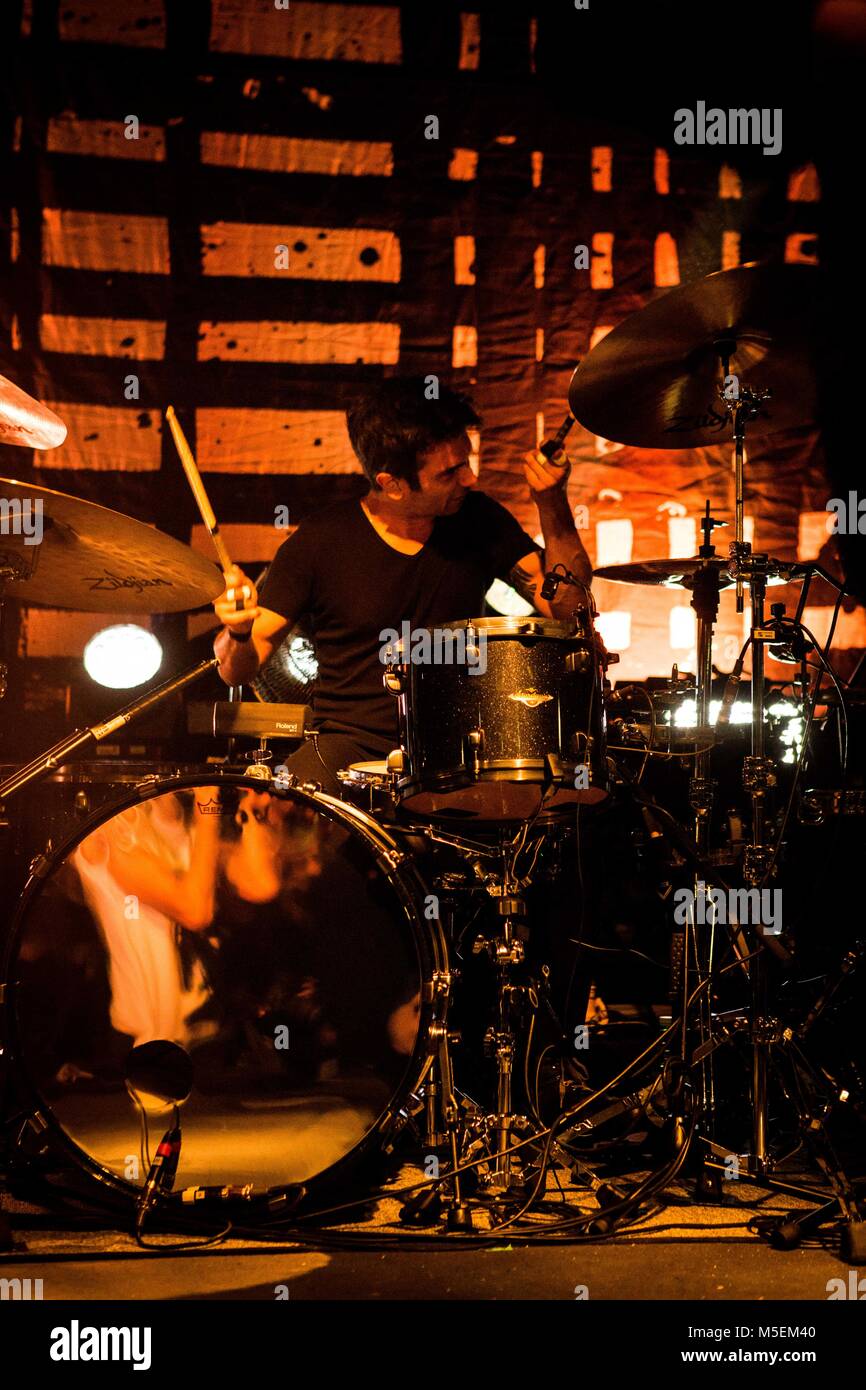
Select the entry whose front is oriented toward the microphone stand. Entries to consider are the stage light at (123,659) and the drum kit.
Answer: the stage light

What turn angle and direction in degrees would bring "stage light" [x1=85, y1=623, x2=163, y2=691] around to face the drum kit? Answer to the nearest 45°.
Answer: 0° — it already faces it

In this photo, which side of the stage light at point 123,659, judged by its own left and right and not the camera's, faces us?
front

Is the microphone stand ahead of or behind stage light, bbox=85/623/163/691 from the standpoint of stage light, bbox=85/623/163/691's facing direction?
ahead

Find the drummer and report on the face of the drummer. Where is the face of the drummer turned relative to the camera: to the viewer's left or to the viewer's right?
to the viewer's right

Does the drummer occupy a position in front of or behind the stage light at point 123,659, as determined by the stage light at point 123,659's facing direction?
in front

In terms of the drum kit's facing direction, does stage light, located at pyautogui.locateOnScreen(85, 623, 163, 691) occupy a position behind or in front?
behind

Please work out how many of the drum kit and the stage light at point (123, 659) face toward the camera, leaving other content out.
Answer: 2

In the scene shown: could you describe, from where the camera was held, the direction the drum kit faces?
facing the viewer
